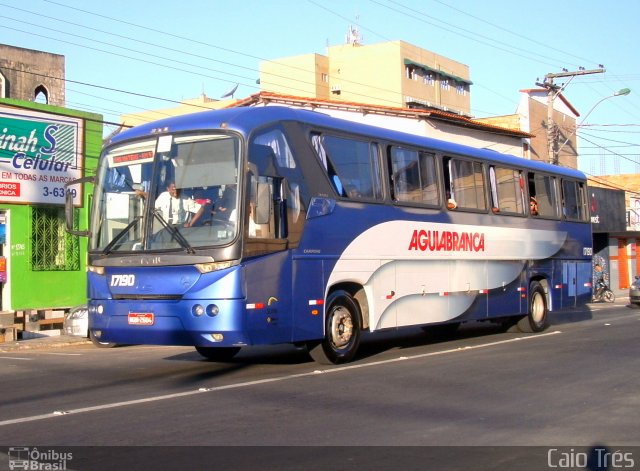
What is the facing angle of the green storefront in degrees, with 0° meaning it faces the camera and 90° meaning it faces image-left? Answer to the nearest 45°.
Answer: approximately 315°

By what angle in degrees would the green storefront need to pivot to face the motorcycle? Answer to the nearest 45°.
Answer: approximately 45° to its left

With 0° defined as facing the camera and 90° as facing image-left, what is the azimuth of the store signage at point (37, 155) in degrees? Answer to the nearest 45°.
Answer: approximately 315°

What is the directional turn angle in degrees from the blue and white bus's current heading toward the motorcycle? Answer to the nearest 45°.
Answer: approximately 180°

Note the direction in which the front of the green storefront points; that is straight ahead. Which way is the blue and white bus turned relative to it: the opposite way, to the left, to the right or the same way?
to the right

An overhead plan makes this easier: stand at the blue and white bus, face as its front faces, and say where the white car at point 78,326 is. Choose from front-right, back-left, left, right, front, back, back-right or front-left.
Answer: right

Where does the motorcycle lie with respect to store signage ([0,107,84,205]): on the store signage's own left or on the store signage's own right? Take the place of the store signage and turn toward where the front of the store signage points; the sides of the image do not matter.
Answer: on the store signage's own left

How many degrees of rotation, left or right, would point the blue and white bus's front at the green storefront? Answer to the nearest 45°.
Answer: approximately 90° to its right

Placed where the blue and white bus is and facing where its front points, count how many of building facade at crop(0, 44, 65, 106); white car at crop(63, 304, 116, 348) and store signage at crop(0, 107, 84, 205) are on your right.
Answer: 3

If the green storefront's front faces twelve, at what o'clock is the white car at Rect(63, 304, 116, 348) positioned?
The white car is roughly at 11 o'clock from the green storefront.

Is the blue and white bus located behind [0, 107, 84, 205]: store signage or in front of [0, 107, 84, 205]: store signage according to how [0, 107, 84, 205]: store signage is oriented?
in front

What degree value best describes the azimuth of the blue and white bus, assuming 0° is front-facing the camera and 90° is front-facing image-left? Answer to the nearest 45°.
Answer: approximately 45°
